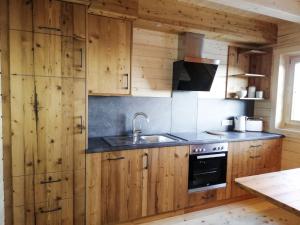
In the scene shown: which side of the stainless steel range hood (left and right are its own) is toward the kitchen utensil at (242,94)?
left

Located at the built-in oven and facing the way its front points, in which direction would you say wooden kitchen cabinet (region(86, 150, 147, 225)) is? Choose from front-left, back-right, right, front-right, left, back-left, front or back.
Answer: right

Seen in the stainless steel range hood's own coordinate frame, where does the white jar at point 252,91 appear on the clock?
The white jar is roughly at 9 o'clock from the stainless steel range hood.

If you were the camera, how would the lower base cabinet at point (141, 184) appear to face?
facing the viewer and to the right of the viewer

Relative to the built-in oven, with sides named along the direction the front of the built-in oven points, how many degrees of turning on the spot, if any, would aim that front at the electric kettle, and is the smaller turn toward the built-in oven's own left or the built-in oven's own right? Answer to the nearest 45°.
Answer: approximately 90° to the built-in oven's own left

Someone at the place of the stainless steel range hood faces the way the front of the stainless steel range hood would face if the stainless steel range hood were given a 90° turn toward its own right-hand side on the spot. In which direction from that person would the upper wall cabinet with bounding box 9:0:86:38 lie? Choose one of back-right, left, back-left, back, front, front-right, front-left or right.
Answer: front

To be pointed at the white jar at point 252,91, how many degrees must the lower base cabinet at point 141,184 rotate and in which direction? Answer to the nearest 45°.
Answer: approximately 90° to its left

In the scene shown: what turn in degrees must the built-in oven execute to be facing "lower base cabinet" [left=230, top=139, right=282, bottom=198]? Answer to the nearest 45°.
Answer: approximately 90° to its left

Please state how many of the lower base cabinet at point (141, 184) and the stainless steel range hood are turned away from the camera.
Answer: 0

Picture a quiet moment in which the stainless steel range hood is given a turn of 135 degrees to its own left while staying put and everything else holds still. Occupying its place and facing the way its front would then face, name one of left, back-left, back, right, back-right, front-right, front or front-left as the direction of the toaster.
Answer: front-right

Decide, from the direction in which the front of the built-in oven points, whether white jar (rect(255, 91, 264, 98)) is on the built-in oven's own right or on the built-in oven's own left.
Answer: on the built-in oven's own left

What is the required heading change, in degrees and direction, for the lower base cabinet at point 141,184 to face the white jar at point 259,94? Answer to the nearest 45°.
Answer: approximately 90° to its left
